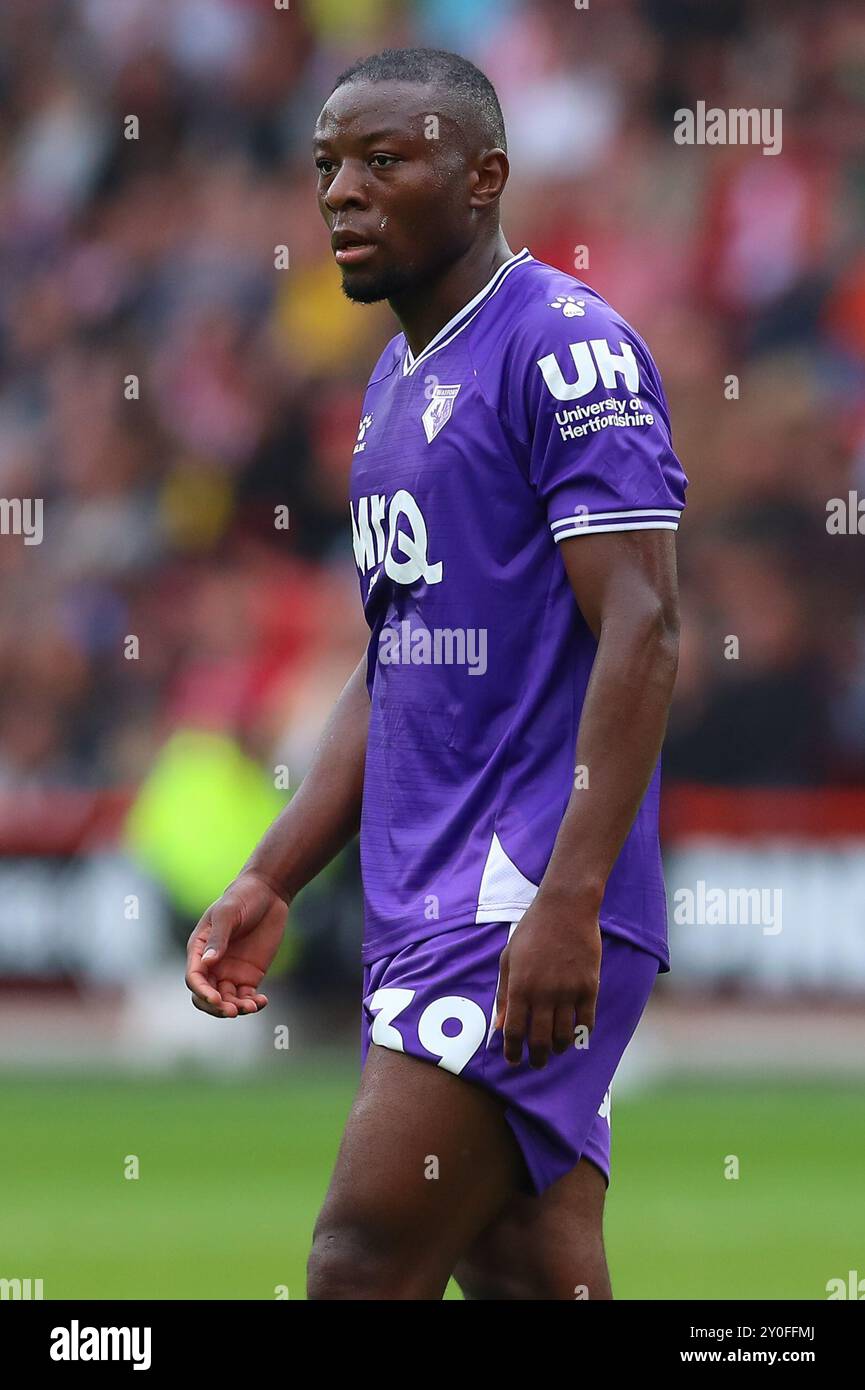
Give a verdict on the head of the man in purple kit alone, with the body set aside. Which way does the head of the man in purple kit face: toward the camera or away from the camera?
toward the camera

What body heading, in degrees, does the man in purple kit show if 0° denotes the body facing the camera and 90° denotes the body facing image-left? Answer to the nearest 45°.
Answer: approximately 45°
